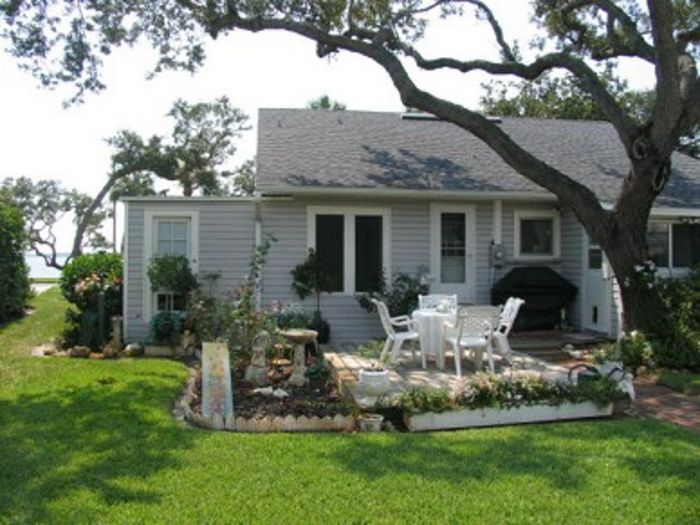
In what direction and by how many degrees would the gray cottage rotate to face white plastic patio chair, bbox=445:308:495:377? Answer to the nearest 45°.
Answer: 0° — it already faces it

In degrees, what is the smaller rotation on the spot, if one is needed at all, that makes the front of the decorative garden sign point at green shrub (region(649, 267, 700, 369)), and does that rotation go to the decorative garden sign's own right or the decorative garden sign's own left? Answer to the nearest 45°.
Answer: approximately 90° to the decorative garden sign's own left

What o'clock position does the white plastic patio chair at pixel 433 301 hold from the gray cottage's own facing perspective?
The white plastic patio chair is roughly at 11 o'clock from the gray cottage.

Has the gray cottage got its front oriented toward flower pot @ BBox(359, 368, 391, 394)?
yes

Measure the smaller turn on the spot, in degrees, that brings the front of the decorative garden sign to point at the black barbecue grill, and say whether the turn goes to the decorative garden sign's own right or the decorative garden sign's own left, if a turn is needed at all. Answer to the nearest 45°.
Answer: approximately 135° to the decorative garden sign's own left

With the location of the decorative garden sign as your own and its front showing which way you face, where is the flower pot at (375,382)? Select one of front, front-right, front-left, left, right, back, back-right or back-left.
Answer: left

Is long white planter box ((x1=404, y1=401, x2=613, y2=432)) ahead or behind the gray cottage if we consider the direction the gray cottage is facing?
ahead

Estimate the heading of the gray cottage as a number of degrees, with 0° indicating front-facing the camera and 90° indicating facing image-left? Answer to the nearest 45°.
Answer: approximately 0°

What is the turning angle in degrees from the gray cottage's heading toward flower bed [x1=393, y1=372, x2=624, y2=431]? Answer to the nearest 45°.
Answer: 0° — it already faces it
